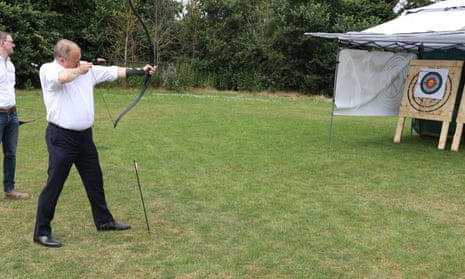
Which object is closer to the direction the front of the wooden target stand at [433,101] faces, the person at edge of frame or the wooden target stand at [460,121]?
the person at edge of frame

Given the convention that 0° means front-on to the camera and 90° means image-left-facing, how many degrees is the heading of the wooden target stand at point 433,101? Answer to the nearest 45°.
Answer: approximately 45°

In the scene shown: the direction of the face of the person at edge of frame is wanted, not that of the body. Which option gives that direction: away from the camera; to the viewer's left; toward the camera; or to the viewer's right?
to the viewer's right

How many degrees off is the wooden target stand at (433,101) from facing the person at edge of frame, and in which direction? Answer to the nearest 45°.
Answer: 0° — it already faces them
